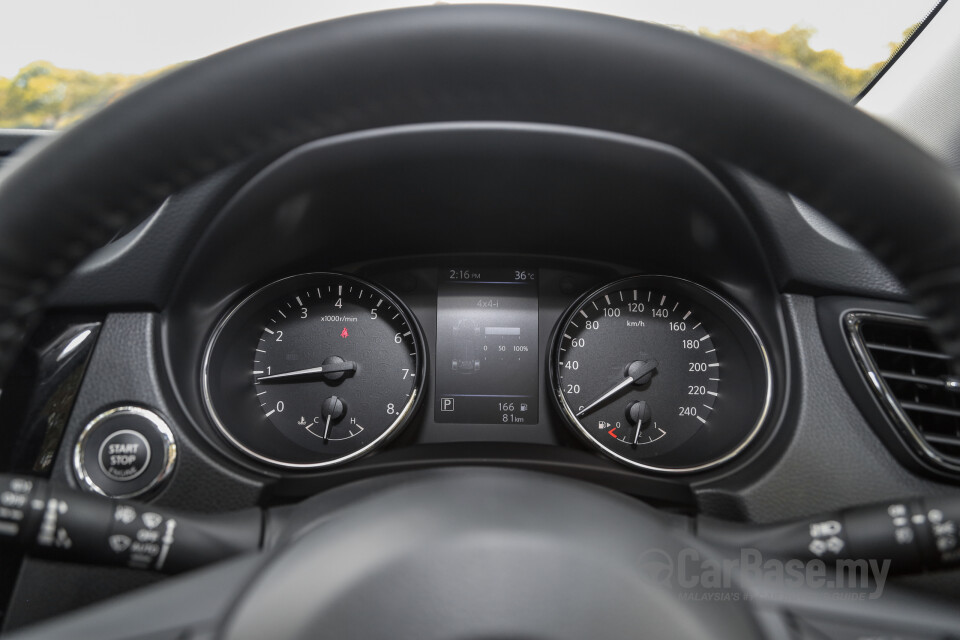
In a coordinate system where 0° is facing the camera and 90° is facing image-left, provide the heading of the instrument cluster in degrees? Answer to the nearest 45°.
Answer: approximately 0°
